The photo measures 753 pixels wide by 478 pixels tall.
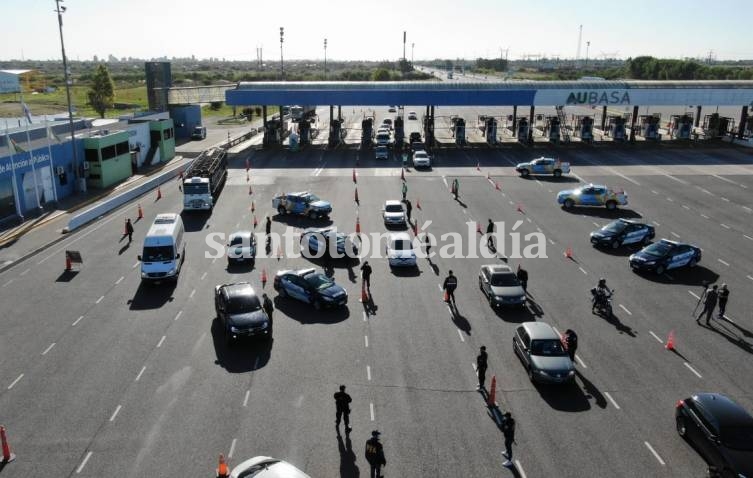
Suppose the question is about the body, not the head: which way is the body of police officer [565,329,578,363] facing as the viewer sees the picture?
to the viewer's left

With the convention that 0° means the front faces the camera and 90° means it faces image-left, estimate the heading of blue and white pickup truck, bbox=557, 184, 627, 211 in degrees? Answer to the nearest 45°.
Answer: approximately 90°

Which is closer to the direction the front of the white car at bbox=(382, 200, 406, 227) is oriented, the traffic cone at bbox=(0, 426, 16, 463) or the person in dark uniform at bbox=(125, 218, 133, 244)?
the traffic cone

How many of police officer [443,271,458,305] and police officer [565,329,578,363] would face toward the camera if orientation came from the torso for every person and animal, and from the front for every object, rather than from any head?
0

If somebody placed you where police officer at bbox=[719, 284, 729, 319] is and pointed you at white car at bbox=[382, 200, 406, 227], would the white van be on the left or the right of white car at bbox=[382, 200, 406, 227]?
left

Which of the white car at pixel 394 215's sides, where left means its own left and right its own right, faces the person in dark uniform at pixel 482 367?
front

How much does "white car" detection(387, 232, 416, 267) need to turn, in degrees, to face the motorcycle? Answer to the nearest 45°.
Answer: approximately 45° to its left

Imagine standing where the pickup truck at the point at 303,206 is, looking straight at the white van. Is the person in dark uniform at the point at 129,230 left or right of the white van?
right

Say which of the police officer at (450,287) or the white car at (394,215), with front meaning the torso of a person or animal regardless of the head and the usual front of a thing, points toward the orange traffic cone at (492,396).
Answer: the white car

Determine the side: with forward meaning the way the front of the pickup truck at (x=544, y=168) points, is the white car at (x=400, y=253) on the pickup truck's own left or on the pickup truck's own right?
on the pickup truck's own left

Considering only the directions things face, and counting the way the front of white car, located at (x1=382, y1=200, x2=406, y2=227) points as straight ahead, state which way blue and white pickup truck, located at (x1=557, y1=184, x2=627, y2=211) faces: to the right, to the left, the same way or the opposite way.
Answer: to the right

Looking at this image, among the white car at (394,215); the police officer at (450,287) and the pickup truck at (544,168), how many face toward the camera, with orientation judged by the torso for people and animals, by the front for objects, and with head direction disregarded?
1

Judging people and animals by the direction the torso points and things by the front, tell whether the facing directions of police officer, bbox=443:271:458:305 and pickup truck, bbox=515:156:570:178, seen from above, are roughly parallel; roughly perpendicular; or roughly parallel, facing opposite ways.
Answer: roughly perpendicular

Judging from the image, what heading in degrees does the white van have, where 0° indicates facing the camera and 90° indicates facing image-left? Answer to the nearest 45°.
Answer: approximately 0°
